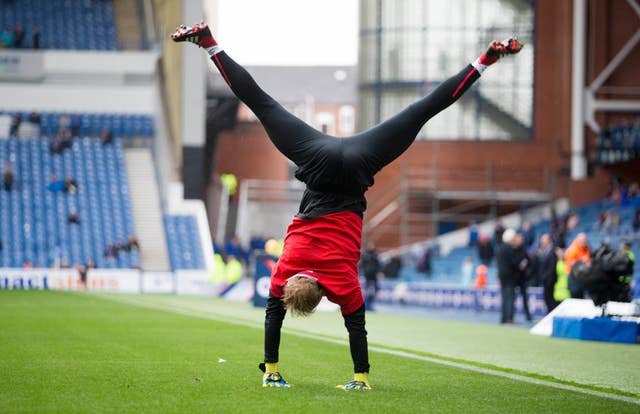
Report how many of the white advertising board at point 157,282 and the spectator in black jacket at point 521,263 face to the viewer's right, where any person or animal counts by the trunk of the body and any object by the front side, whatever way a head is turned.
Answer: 0

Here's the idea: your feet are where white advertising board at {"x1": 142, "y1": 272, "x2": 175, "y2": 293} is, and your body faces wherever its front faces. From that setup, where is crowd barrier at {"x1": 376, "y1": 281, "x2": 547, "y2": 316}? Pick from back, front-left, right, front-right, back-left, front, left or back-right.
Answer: front-left

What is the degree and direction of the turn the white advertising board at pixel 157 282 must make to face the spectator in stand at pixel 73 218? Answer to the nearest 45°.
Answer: approximately 135° to its right

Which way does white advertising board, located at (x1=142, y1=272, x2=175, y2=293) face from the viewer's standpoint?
toward the camera

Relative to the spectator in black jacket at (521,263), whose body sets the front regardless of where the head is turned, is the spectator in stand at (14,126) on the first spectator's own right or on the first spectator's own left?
on the first spectator's own right

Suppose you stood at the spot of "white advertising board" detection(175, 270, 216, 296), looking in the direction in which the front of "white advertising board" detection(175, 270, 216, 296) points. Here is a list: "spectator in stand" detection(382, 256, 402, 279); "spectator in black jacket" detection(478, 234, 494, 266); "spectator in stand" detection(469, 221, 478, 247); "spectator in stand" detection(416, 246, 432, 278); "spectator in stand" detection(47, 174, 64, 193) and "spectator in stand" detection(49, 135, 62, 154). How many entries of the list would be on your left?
4

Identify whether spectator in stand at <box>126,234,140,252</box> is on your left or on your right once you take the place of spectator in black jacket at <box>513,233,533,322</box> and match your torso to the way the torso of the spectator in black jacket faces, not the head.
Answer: on your right

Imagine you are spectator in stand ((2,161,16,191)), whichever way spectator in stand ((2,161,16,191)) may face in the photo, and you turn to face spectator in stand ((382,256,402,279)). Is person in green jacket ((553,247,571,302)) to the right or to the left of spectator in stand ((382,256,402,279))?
right

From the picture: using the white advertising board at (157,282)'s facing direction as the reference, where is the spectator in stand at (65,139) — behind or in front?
behind

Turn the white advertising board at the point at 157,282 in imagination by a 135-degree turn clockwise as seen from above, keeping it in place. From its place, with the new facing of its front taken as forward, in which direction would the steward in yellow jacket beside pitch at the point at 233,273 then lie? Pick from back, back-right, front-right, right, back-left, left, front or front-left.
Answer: back

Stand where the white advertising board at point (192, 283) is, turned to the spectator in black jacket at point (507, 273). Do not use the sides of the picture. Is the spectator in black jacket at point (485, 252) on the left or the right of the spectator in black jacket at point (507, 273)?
left

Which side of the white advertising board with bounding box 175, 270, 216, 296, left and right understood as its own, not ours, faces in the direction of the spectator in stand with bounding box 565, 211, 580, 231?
left
